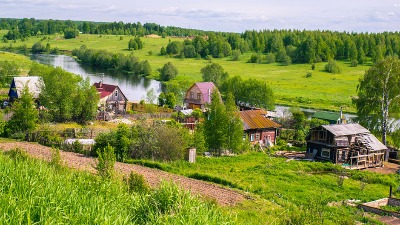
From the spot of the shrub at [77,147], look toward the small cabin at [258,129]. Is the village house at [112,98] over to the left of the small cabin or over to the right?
left

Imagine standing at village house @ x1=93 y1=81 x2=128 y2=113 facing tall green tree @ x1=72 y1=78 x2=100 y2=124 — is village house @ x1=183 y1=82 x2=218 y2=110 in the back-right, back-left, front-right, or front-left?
back-left

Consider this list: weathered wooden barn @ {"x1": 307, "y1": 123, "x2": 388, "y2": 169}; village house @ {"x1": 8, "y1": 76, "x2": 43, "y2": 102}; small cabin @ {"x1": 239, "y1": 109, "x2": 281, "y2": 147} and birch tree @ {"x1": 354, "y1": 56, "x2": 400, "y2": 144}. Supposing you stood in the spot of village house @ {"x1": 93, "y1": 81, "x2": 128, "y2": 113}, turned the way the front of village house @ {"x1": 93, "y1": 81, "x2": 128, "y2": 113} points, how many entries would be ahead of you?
3

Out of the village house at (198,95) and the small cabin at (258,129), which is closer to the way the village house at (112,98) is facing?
the small cabin

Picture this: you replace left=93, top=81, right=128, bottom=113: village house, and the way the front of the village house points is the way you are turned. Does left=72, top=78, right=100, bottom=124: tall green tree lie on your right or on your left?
on your right

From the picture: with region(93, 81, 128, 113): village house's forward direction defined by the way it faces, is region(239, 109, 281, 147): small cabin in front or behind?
in front

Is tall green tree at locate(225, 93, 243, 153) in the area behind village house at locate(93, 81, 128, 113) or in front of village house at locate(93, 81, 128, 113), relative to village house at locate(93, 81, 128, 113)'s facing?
in front

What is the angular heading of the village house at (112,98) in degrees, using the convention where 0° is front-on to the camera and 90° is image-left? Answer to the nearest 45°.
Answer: approximately 315°

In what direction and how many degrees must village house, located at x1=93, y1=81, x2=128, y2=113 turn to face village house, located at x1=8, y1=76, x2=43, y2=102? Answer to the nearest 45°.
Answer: approximately 135° to its right

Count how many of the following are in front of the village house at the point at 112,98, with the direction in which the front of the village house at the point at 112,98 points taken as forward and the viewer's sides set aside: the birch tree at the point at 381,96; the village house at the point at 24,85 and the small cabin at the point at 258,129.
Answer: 2

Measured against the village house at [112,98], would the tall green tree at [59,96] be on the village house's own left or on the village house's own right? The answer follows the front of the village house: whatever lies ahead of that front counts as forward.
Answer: on the village house's own right
